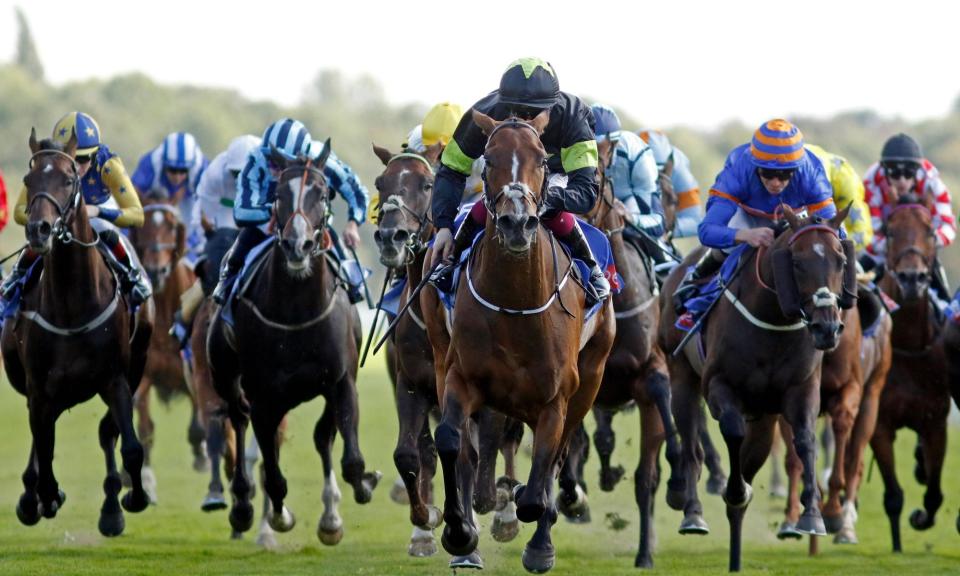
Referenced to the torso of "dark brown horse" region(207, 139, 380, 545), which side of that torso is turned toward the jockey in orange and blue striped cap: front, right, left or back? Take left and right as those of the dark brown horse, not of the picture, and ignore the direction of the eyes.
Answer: left

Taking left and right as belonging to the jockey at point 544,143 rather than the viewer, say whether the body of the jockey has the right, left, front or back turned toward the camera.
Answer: front

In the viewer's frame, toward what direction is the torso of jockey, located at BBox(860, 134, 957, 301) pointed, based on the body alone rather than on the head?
toward the camera

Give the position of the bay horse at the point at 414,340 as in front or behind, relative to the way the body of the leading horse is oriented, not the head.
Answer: behind

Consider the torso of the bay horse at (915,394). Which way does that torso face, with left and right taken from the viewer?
facing the viewer

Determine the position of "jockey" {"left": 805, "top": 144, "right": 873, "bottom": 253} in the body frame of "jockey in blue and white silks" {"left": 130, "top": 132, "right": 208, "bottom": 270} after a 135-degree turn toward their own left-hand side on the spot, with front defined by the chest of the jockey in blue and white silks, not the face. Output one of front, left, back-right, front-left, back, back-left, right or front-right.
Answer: right

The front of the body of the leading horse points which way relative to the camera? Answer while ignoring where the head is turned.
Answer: toward the camera

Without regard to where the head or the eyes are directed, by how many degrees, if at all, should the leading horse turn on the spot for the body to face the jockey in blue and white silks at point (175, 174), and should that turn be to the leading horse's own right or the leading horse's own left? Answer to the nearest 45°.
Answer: approximately 135° to the leading horse's own right

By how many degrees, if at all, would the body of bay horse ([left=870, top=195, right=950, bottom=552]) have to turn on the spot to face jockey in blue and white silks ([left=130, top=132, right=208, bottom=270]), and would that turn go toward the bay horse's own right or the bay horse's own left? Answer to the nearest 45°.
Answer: approximately 90° to the bay horse's own right

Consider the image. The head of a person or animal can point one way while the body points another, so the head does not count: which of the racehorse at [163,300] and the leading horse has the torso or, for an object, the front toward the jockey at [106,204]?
the racehorse
